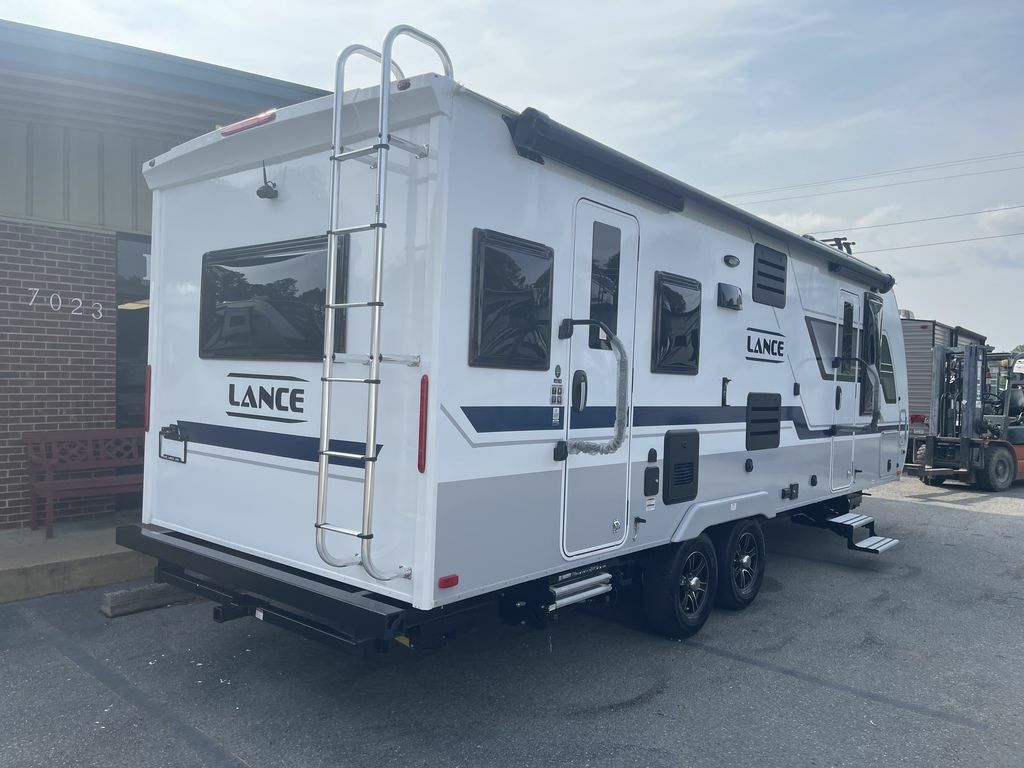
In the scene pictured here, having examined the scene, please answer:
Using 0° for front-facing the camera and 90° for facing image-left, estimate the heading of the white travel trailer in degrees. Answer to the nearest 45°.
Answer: approximately 225°

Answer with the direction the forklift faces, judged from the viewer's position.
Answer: facing the viewer and to the left of the viewer

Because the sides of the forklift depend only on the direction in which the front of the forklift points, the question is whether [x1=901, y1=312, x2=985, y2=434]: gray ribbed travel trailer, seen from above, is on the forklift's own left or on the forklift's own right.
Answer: on the forklift's own right

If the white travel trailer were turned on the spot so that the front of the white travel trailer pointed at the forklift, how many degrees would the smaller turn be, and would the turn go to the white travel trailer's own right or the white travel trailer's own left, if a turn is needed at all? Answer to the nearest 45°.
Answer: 0° — it already faces it

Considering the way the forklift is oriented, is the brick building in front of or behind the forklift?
in front

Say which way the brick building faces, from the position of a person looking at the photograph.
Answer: facing the viewer and to the right of the viewer

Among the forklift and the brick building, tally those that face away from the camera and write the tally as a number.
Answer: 0

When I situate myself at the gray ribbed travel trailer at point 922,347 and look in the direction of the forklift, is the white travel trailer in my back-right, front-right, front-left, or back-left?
front-right

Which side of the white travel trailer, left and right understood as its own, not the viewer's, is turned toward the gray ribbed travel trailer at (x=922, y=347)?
front

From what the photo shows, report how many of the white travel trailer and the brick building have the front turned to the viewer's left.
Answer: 0

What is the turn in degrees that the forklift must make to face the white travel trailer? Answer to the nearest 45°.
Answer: approximately 45° to its left

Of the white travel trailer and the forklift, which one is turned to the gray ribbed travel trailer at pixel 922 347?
the white travel trailer
